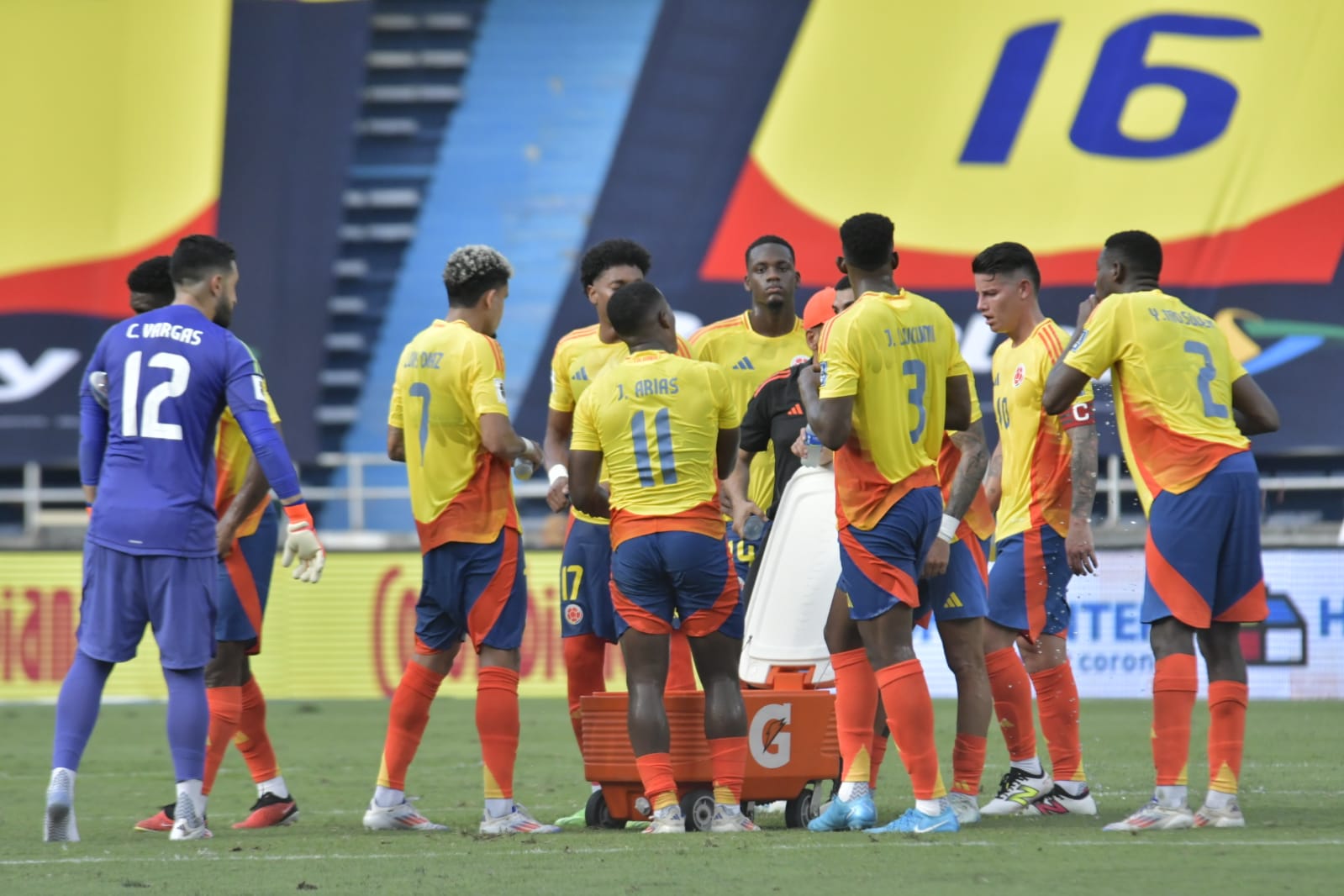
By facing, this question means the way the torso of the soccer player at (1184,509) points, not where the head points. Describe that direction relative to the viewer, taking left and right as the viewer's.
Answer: facing away from the viewer and to the left of the viewer

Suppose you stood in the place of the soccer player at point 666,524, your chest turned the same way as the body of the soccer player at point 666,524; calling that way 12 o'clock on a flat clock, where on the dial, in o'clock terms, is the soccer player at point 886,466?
the soccer player at point 886,466 is roughly at 4 o'clock from the soccer player at point 666,524.

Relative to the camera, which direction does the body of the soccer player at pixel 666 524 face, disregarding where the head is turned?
away from the camera

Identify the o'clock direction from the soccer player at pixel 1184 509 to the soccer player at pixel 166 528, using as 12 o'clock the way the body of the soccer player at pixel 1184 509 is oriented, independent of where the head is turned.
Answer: the soccer player at pixel 166 528 is roughly at 10 o'clock from the soccer player at pixel 1184 509.

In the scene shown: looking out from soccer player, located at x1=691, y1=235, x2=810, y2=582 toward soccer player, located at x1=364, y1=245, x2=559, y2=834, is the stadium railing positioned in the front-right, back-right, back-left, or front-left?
back-right

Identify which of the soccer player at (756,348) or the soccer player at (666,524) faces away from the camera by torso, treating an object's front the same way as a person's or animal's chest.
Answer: the soccer player at (666,524)

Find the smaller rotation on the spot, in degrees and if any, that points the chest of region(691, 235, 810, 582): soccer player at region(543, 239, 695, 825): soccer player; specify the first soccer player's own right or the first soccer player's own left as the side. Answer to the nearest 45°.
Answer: approximately 45° to the first soccer player's own right

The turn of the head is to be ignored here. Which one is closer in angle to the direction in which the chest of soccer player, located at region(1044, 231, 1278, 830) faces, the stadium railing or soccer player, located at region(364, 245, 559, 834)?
the stadium railing

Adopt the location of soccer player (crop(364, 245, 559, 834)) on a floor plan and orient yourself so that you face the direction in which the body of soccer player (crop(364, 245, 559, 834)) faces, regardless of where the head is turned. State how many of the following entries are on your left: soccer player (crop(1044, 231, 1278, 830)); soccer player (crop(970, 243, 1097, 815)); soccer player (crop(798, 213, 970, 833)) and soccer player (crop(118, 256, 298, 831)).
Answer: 1

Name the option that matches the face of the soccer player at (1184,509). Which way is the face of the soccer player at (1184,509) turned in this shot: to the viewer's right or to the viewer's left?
to the viewer's left

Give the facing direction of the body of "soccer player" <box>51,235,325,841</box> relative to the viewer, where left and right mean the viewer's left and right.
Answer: facing away from the viewer and to the right of the viewer

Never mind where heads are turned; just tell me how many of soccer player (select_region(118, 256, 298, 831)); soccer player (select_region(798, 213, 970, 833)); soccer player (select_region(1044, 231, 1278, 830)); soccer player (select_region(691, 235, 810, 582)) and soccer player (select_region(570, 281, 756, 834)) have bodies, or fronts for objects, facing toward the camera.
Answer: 1
